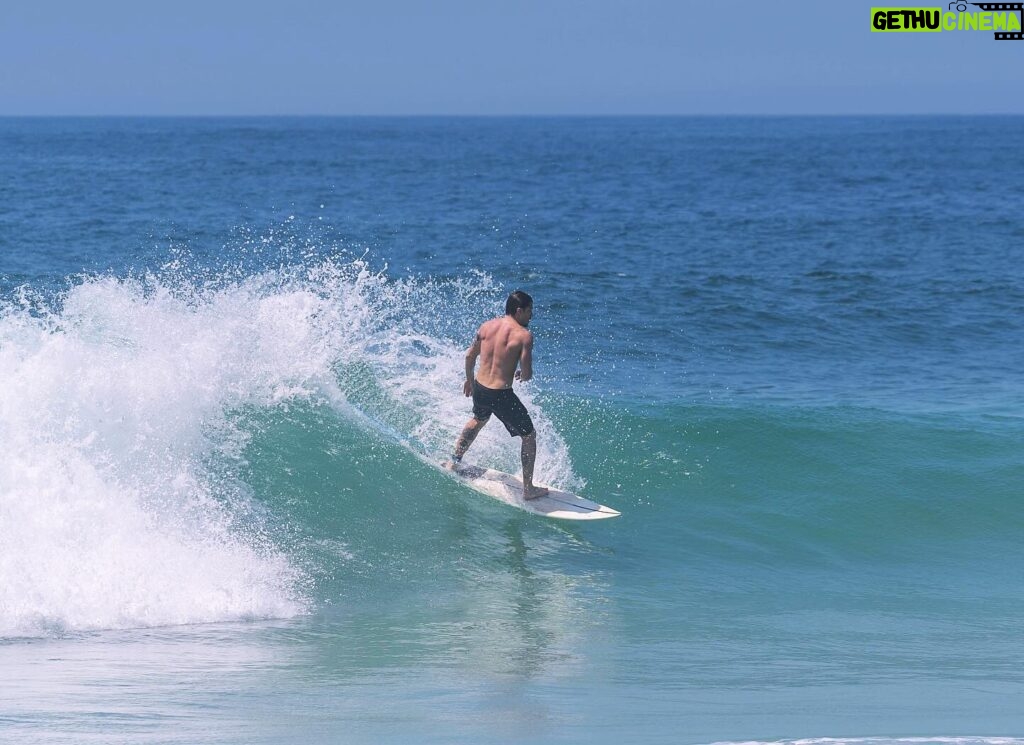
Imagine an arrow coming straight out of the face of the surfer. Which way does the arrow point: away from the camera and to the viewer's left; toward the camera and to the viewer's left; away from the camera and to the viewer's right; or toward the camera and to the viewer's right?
away from the camera and to the viewer's right

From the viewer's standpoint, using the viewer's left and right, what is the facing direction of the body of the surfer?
facing away from the viewer and to the right of the viewer
